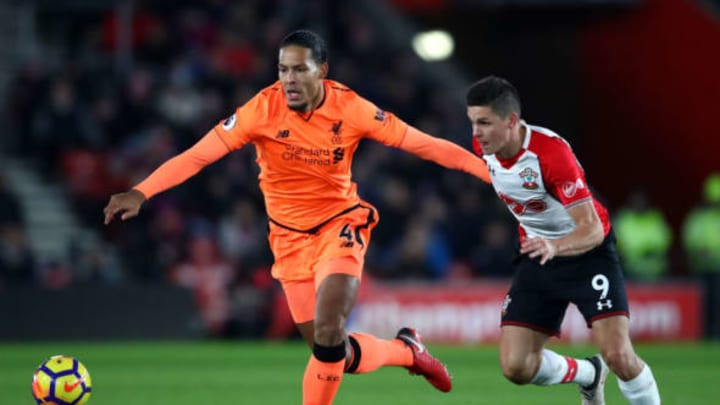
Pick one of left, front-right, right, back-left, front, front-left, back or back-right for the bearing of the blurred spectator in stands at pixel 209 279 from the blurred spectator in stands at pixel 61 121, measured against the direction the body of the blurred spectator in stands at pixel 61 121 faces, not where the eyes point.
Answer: front-left

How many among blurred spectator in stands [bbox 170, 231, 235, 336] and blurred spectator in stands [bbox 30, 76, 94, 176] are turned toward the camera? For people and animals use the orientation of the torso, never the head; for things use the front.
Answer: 2

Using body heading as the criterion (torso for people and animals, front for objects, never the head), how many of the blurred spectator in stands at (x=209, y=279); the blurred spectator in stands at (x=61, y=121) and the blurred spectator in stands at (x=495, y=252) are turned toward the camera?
3

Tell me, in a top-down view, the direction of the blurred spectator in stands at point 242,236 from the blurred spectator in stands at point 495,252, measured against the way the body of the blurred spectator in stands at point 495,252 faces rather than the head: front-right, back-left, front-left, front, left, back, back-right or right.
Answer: right

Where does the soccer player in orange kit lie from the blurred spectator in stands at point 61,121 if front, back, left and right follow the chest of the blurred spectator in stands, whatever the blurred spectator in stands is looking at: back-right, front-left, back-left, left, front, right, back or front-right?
front

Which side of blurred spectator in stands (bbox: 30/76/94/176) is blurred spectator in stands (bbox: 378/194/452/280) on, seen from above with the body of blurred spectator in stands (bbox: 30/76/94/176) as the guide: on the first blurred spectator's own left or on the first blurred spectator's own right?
on the first blurred spectator's own left

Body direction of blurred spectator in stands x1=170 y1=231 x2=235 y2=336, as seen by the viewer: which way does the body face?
toward the camera

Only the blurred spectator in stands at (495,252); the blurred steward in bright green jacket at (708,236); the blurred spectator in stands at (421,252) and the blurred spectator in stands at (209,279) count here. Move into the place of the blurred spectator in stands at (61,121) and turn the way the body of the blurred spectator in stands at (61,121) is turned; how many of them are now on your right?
0

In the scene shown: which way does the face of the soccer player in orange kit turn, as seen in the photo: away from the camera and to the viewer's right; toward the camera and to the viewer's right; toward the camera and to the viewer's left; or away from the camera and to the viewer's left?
toward the camera and to the viewer's left

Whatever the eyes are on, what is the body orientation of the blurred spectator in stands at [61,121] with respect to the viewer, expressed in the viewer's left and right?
facing the viewer

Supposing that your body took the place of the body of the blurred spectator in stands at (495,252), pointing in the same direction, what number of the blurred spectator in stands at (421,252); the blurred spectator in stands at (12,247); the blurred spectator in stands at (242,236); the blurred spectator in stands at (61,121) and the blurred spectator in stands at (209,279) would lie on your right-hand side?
5

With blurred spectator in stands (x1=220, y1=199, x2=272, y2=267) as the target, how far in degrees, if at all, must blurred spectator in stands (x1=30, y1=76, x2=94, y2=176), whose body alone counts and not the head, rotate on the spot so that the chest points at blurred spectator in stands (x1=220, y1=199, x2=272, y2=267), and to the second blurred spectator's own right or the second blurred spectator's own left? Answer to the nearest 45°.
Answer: approximately 45° to the second blurred spectator's own left

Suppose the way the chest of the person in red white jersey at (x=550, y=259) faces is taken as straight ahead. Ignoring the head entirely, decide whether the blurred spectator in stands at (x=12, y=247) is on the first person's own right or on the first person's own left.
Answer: on the first person's own right

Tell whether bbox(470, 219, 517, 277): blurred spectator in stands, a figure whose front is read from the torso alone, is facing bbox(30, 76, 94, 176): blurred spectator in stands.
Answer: no

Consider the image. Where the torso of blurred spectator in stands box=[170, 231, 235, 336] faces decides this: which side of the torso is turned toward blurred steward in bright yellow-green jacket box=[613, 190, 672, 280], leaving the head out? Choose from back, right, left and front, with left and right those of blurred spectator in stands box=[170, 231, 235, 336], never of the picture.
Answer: left

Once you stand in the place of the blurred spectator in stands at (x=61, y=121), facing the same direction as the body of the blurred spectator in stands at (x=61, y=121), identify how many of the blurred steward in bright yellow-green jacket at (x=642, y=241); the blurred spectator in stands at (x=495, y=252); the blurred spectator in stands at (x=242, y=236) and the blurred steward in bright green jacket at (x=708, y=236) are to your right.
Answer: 0

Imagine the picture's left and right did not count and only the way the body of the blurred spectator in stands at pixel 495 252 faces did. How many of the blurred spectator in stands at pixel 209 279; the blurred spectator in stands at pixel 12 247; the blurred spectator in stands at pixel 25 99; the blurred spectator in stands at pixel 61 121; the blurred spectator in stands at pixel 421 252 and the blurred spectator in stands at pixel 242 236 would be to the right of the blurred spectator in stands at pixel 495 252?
6
